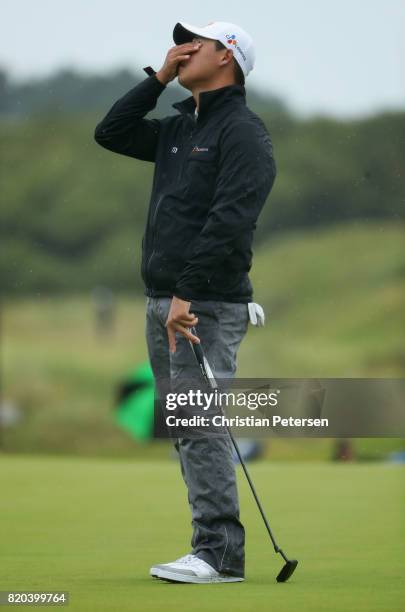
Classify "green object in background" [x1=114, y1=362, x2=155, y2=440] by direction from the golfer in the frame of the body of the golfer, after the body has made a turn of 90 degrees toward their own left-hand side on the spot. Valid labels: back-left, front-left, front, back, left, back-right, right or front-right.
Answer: back-left

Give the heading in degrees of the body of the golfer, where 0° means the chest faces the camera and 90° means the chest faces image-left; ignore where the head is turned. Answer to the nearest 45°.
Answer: approximately 45°
